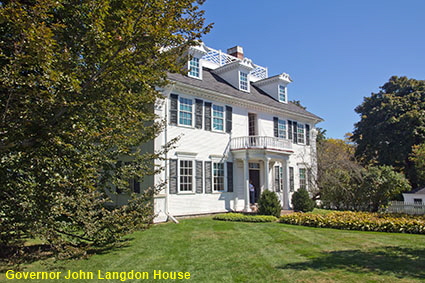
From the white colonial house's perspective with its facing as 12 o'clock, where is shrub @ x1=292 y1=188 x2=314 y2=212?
The shrub is roughly at 10 o'clock from the white colonial house.

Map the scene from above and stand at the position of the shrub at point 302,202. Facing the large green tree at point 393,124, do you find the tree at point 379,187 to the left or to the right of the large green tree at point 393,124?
right

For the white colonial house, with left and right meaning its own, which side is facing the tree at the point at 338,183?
left

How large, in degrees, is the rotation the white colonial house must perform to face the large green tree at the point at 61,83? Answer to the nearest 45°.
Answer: approximately 45° to its right

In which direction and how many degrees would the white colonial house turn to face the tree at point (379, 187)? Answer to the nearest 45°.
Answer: approximately 45° to its left

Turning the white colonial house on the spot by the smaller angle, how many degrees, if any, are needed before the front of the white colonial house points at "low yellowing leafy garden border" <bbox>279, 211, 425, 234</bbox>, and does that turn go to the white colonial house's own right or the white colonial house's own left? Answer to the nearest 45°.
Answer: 0° — it already faces it

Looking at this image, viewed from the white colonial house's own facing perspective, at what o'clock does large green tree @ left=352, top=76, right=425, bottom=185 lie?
The large green tree is roughly at 9 o'clock from the white colonial house.
